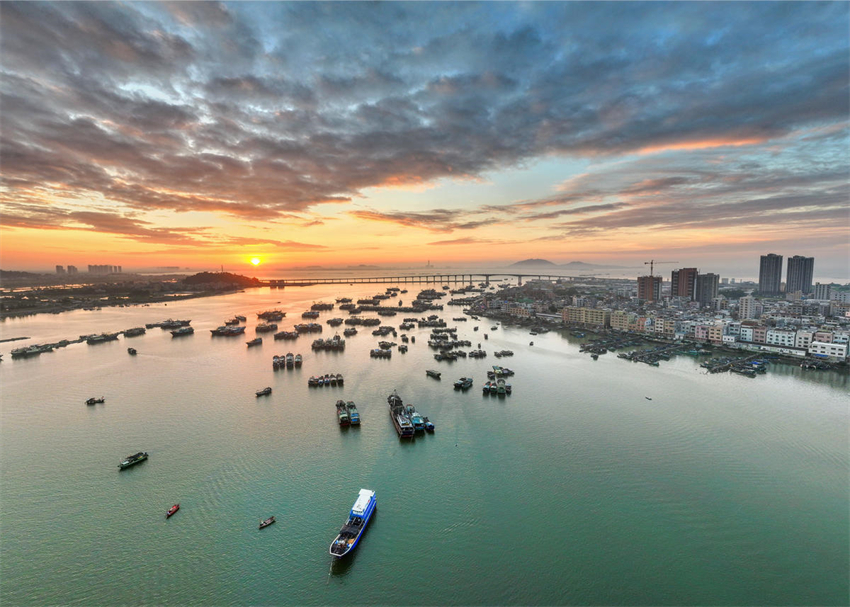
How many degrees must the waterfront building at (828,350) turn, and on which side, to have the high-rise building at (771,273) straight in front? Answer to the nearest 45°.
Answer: approximately 135° to its right

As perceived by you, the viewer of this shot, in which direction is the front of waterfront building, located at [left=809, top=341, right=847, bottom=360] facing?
facing the viewer and to the left of the viewer

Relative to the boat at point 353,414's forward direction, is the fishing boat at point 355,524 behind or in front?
in front

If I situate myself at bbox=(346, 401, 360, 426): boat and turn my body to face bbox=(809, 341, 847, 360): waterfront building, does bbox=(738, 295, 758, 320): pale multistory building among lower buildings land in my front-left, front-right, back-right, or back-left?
front-left

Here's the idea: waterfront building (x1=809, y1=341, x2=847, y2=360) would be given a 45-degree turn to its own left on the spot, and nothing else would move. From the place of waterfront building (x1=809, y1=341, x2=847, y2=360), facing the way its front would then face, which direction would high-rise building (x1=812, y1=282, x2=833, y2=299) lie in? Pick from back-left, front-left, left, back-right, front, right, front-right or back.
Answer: back

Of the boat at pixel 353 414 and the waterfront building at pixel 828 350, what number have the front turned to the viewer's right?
0

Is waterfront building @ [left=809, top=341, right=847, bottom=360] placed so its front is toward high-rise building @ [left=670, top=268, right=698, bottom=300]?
no

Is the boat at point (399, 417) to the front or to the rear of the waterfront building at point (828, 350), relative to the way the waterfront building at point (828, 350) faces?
to the front

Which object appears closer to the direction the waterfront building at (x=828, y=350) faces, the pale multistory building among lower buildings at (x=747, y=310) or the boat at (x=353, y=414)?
the boat

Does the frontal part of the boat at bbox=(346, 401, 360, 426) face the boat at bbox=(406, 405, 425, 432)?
no

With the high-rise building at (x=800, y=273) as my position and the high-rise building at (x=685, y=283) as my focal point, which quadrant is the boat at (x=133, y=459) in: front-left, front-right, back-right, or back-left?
front-left

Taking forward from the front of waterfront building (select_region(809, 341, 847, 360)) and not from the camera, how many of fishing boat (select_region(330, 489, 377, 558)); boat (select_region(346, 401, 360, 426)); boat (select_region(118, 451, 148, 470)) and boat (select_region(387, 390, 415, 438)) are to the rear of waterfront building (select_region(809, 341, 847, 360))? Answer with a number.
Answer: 0

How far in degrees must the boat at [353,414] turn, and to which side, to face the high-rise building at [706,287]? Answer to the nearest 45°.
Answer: approximately 135° to its left

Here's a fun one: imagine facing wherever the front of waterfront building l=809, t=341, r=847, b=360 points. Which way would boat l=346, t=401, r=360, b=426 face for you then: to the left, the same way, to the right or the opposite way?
to the left

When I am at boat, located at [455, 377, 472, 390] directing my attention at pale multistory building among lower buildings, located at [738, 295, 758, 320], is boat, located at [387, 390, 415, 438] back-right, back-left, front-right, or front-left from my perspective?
back-right
